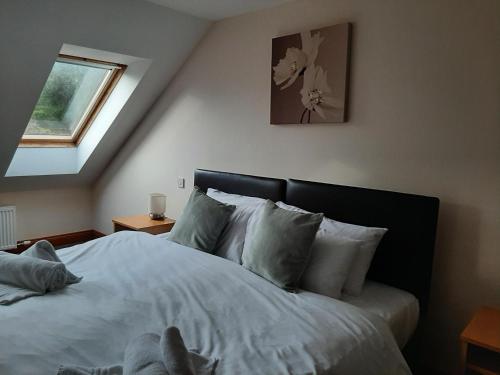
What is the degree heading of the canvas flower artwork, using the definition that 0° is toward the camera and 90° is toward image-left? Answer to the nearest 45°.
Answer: approximately 45°

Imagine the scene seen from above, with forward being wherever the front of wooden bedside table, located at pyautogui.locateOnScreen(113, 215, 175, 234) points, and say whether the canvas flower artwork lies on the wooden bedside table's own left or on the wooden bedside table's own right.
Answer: on the wooden bedside table's own left

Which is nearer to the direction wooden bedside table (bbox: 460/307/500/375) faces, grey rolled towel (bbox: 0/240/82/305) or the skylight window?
the grey rolled towel

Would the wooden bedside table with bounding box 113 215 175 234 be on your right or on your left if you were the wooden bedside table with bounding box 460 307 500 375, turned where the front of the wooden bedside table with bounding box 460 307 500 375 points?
on your right

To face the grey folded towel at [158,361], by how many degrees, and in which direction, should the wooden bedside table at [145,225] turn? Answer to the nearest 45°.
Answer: approximately 45° to its left

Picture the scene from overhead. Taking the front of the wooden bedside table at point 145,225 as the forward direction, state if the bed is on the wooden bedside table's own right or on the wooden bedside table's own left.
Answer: on the wooden bedside table's own left

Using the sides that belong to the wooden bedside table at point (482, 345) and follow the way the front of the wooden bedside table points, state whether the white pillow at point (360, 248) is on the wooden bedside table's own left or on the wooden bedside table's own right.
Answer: on the wooden bedside table's own right

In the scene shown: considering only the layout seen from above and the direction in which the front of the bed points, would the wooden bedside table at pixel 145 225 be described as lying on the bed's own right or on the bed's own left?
on the bed's own right
